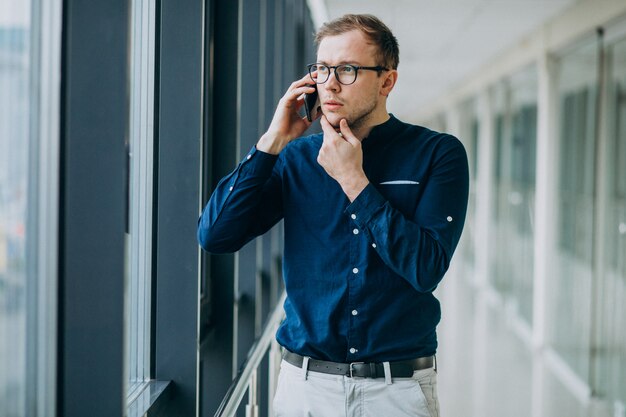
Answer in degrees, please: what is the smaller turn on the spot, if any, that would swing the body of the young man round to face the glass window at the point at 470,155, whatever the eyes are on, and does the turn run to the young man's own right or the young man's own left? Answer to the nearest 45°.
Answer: approximately 180°

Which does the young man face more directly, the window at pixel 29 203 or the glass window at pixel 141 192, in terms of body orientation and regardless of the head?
the window

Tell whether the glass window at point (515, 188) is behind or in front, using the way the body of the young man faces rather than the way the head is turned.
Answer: behind

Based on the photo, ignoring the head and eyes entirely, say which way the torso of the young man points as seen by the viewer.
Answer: toward the camera

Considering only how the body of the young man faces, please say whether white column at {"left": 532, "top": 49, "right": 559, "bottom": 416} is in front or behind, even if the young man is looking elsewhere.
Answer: behind

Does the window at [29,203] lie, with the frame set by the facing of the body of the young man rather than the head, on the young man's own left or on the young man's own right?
on the young man's own right

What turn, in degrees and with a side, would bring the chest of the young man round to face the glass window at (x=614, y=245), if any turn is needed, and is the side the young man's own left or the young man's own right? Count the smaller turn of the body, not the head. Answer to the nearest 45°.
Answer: approximately 135° to the young man's own left

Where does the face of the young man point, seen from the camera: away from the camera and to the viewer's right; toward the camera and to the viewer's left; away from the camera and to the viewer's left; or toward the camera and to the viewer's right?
toward the camera and to the viewer's left

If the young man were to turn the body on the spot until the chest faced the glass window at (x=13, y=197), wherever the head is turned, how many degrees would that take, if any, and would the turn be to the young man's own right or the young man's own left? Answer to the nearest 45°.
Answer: approximately 45° to the young man's own right
